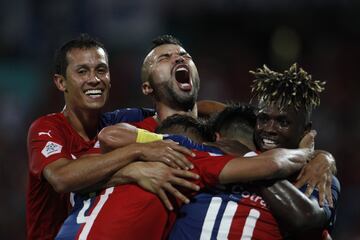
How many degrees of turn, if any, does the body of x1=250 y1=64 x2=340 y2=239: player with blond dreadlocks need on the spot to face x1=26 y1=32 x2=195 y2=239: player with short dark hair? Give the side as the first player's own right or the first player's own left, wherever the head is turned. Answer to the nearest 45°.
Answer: approximately 45° to the first player's own right

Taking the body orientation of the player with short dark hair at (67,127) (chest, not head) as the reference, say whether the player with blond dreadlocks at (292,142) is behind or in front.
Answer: in front
